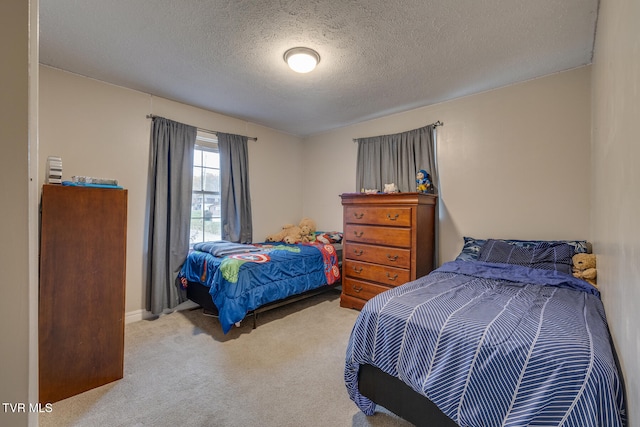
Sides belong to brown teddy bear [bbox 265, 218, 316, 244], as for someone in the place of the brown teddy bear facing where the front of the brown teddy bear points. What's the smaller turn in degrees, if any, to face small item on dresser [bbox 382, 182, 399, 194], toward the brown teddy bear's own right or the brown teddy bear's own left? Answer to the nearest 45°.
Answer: approximately 90° to the brown teddy bear's own left

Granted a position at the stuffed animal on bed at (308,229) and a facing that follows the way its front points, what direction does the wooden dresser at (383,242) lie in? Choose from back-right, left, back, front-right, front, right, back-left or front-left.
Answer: left

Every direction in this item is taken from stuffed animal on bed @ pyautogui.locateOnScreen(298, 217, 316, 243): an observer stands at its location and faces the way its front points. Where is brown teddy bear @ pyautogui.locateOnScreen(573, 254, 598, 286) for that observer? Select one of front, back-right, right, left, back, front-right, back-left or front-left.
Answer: left

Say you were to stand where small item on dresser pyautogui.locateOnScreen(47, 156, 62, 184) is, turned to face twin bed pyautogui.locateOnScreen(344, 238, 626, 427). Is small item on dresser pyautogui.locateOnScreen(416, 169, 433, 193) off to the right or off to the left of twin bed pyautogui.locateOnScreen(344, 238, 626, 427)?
left

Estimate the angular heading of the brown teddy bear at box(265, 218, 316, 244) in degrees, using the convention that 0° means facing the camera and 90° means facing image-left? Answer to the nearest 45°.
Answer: approximately 45°

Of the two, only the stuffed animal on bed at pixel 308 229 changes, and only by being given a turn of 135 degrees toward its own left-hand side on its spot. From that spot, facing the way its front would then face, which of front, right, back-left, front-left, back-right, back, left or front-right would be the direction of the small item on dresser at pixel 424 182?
front-right

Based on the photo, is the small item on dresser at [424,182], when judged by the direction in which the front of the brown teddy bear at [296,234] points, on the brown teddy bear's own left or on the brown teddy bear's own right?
on the brown teddy bear's own left

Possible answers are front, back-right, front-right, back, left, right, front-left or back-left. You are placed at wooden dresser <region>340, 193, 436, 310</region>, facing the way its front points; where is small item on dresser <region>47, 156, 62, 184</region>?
front

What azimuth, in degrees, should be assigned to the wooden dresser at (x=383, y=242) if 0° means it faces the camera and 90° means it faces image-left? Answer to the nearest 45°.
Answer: approximately 45°

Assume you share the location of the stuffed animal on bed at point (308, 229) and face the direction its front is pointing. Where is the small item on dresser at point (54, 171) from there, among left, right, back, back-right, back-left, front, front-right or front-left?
front

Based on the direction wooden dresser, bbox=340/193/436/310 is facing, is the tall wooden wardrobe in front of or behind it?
in front

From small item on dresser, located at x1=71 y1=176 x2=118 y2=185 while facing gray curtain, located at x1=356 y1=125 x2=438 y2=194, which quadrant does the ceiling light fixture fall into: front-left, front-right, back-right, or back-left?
front-right

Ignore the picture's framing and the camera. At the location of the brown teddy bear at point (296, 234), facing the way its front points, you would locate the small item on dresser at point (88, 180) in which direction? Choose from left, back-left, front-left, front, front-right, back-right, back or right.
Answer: front
